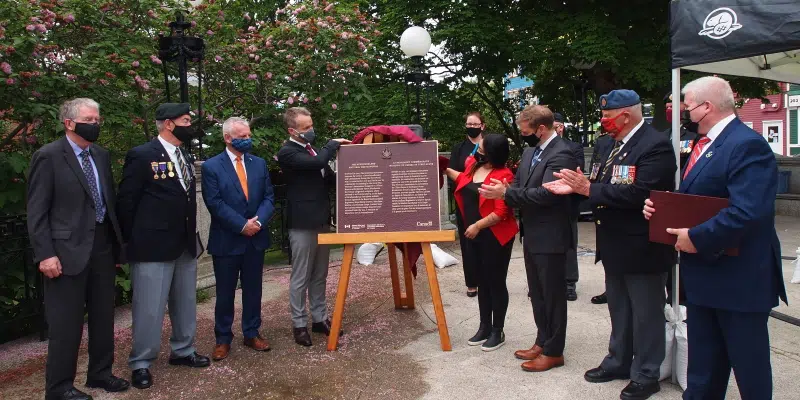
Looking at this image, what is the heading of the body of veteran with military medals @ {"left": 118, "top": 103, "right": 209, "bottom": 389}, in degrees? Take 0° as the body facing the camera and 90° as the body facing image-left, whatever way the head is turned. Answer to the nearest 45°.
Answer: approximately 315°

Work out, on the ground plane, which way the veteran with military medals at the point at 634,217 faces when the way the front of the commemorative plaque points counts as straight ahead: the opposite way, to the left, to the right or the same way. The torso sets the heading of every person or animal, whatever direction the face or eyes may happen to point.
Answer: to the right

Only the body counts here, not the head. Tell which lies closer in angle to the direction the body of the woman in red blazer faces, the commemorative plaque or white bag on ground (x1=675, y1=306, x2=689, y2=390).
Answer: the commemorative plaque

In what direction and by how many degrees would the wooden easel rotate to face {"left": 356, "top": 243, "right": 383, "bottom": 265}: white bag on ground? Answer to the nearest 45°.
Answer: approximately 180°

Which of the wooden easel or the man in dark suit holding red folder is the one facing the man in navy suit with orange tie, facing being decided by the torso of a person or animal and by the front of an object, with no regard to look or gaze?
the man in dark suit holding red folder

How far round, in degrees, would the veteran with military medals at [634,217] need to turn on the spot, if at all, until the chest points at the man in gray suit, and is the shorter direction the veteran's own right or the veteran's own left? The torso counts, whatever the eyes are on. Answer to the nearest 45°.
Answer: approximately 45° to the veteran's own right

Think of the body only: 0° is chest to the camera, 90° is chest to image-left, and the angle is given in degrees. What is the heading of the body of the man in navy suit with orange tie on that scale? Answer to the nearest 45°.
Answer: approximately 315°

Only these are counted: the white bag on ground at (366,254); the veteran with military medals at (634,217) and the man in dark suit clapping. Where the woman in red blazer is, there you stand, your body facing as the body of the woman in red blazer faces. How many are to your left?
2

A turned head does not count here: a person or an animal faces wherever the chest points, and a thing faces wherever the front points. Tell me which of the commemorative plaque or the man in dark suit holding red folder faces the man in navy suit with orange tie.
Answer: the man in dark suit holding red folder

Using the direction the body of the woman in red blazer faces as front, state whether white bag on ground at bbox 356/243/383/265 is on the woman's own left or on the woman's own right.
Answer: on the woman's own right
